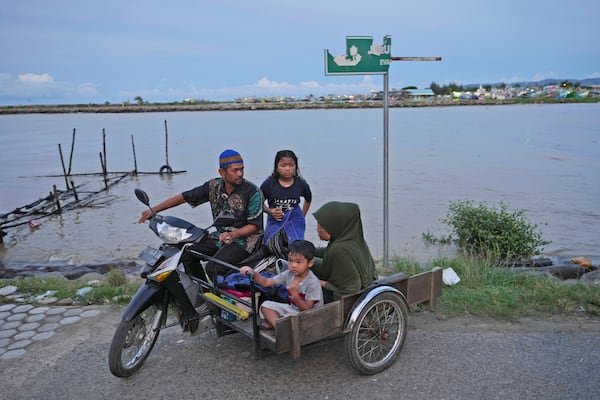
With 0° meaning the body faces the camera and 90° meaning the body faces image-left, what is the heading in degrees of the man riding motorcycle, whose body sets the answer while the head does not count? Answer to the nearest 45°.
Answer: approximately 45°

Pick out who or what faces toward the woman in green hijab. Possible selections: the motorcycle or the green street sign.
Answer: the green street sign

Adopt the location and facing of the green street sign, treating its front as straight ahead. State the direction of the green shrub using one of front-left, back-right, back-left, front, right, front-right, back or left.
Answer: back-left

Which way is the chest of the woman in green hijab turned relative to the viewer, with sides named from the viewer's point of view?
facing to the left of the viewer

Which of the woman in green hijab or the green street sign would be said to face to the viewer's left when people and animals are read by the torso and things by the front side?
the woman in green hijab

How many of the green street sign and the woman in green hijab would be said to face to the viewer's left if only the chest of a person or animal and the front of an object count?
1

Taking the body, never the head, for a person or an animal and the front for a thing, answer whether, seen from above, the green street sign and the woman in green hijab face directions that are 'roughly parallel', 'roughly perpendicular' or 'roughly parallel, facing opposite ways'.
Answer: roughly perpendicular

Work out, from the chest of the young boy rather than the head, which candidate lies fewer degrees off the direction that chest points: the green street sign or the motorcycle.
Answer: the motorcycle

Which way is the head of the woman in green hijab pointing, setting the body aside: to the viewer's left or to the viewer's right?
to the viewer's left

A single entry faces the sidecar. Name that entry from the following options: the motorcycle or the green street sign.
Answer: the green street sign

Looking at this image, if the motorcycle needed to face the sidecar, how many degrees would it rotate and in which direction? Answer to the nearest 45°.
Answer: approximately 135° to its left
